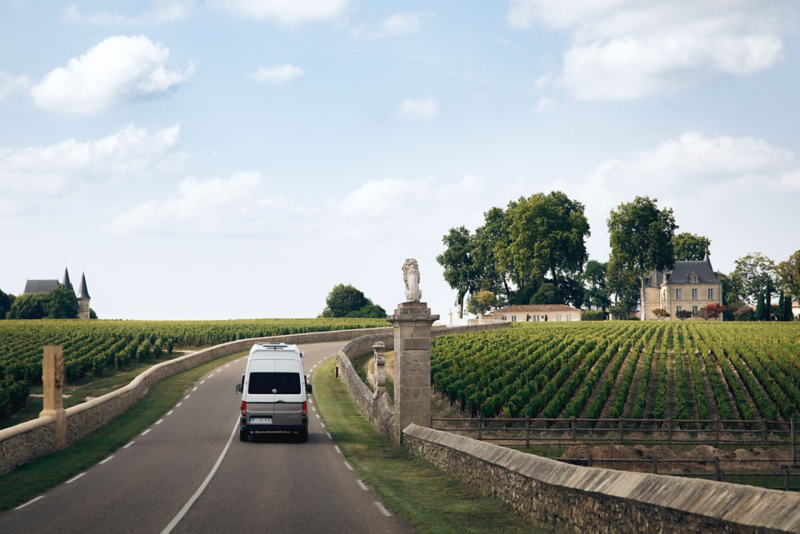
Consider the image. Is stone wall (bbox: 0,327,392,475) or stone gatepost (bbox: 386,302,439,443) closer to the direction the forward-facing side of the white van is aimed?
the stone wall

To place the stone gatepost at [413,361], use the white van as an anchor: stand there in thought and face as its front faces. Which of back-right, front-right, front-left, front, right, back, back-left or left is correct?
back-right

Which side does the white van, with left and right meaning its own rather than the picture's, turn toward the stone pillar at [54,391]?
left

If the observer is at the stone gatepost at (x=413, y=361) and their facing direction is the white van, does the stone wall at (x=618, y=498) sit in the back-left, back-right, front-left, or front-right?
back-left

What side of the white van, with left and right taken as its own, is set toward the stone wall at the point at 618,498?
back

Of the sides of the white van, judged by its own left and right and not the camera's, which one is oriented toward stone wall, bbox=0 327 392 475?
left

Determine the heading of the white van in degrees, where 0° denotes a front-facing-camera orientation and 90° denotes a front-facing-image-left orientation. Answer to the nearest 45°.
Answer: approximately 180°
